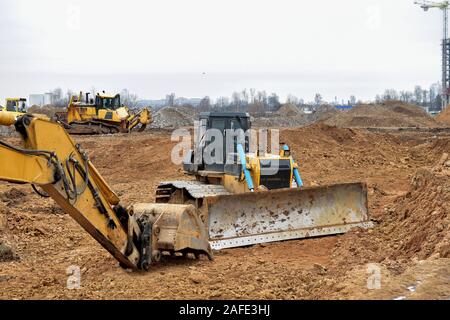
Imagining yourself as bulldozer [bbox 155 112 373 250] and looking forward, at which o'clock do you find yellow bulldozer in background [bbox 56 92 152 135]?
The yellow bulldozer in background is roughly at 7 o'clock from the bulldozer.

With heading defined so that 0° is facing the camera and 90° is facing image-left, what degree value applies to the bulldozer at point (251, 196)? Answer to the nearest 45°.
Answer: approximately 315°

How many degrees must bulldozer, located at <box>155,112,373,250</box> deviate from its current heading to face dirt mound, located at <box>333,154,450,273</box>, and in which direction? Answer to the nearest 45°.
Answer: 0° — it already faces it
